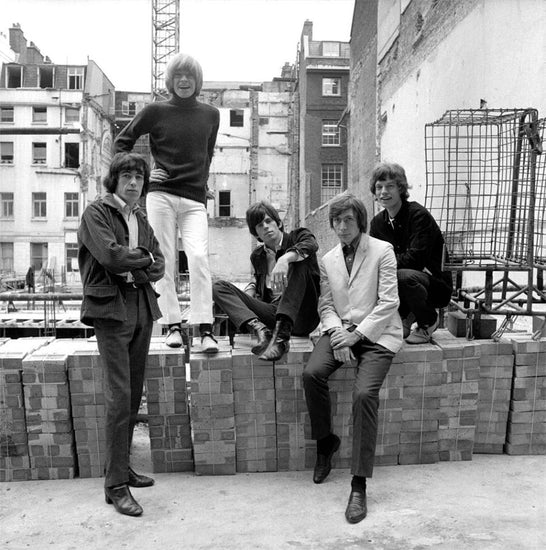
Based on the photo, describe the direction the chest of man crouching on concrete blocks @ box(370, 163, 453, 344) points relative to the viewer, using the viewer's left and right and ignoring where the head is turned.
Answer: facing the viewer and to the left of the viewer

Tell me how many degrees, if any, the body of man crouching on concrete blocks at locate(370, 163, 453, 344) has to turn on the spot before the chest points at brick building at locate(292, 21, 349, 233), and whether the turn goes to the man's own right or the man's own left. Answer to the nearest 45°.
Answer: approximately 135° to the man's own right

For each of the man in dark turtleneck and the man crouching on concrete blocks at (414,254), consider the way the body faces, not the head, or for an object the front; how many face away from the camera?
0

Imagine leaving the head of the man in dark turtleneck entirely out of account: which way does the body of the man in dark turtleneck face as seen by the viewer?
toward the camera

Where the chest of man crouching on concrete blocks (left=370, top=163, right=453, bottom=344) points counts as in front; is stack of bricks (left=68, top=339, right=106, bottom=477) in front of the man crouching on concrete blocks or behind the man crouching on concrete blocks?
in front

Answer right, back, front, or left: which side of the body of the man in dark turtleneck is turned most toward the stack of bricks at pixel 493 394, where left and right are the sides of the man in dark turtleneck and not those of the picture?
left

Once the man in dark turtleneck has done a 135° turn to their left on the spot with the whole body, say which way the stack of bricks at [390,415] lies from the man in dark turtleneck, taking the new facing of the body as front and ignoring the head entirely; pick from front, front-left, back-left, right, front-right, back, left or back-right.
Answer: right

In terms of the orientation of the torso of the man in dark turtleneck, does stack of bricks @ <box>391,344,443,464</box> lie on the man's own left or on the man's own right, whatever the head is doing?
on the man's own left

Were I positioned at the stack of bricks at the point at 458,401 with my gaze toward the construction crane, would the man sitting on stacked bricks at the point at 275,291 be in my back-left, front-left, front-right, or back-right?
front-left
